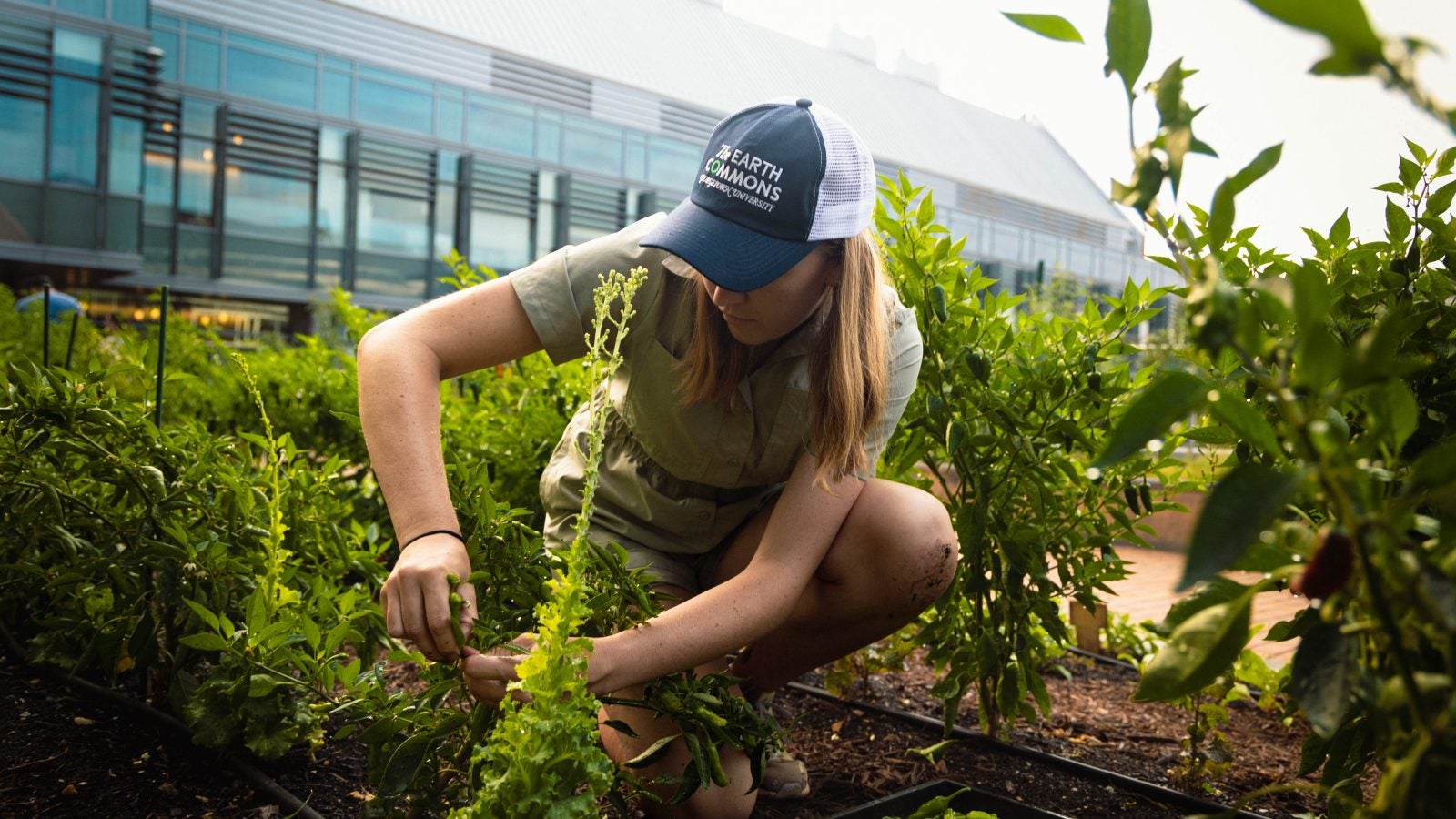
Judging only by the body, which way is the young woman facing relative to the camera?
toward the camera

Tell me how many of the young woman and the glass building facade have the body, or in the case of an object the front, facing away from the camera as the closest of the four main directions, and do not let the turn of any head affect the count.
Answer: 0

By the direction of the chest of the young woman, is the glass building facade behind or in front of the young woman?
behind

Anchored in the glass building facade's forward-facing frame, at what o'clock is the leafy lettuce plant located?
The leafy lettuce plant is roughly at 1 o'clock from the glass building facade.

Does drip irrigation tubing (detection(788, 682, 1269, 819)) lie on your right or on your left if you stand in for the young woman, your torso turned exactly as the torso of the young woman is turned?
on your left

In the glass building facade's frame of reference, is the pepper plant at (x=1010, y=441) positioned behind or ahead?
ahead

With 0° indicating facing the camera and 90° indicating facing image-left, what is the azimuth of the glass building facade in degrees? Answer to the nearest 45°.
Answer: approximately 315°

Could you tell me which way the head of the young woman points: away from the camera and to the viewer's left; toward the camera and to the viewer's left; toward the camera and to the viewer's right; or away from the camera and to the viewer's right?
toward the camera and to the viewer's left

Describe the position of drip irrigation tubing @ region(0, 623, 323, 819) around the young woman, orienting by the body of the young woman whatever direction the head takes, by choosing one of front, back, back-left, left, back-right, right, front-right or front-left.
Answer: right

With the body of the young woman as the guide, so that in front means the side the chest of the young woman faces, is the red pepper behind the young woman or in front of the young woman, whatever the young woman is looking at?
in front

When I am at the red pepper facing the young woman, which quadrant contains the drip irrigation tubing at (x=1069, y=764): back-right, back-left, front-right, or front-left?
front-right
